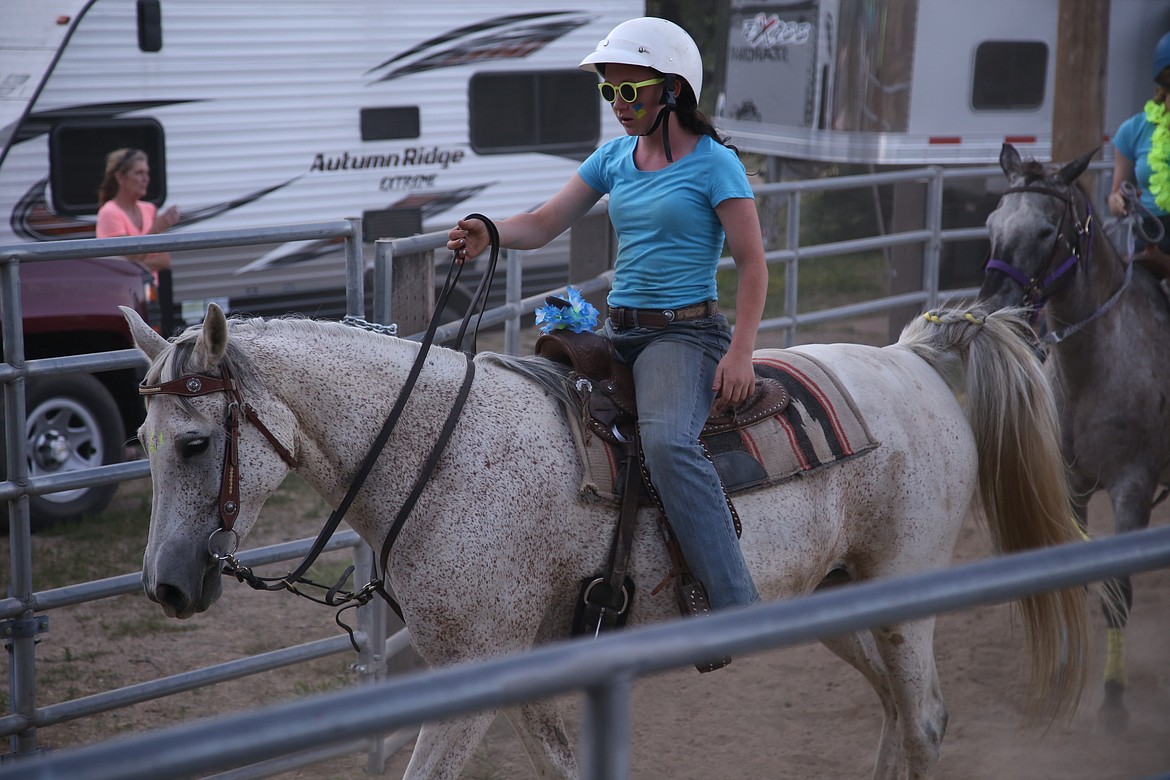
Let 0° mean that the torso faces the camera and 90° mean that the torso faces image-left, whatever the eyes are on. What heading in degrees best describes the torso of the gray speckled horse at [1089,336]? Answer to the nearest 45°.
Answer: approximately 45°

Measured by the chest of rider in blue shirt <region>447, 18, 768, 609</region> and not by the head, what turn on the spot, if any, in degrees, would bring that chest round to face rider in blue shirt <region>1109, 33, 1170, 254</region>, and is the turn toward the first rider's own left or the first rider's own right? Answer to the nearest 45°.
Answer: approximately 180°

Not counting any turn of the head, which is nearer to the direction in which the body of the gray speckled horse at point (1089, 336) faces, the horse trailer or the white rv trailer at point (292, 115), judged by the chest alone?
the white rv trailer

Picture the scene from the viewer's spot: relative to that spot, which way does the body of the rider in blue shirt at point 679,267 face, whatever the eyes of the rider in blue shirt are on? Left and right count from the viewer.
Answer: facing the viewer and to the left of the viewer

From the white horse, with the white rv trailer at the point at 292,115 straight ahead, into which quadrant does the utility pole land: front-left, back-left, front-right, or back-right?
front-right

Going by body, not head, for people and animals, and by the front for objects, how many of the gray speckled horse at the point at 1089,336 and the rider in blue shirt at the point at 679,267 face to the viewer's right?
0

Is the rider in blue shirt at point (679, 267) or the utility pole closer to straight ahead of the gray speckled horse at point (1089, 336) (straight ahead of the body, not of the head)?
the rider in blue shirt

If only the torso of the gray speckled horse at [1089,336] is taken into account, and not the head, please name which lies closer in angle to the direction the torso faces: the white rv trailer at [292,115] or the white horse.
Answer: the white horse

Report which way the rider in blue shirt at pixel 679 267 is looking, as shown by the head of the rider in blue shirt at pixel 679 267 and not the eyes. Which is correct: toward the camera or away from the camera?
toward the camera
